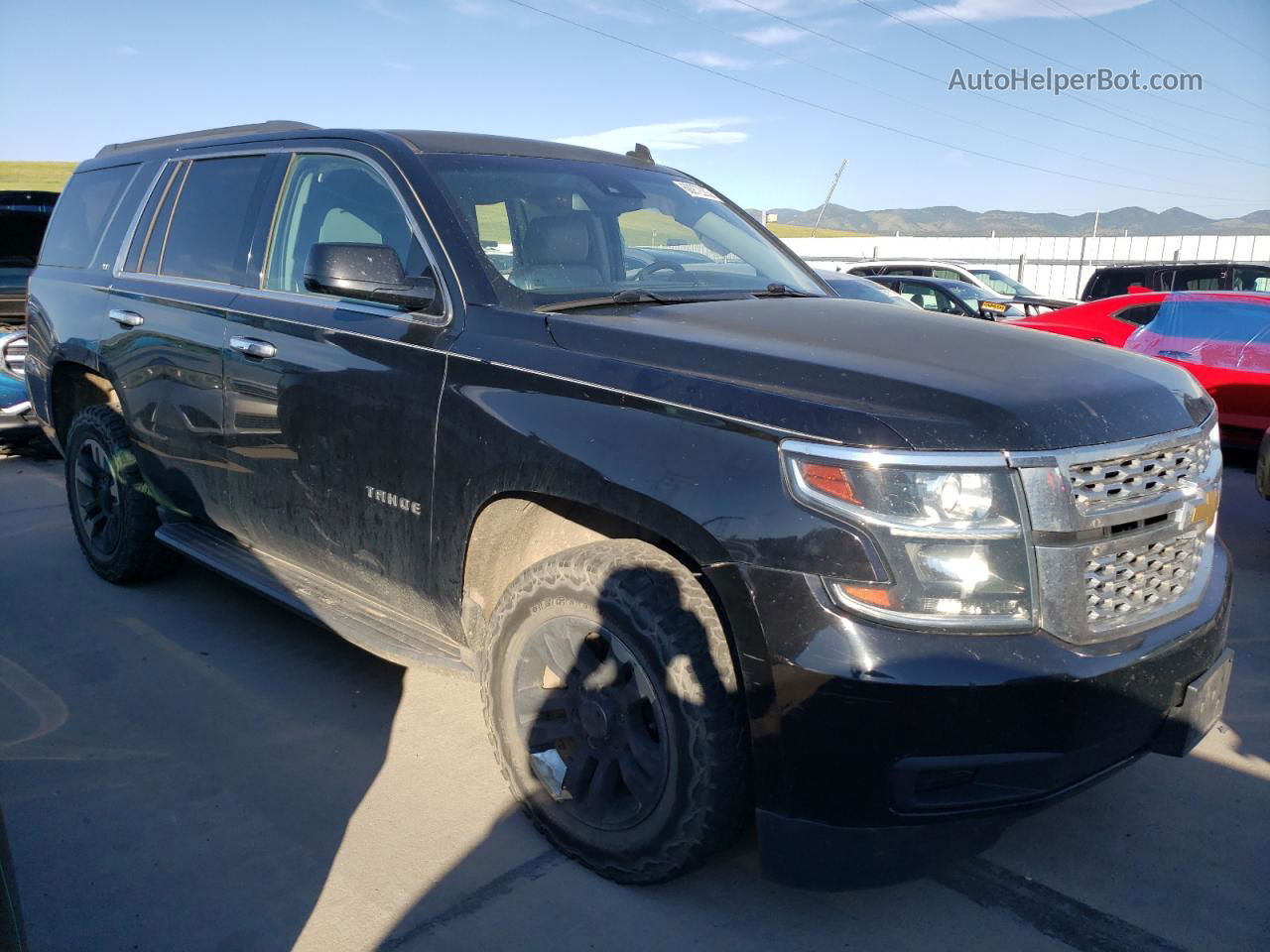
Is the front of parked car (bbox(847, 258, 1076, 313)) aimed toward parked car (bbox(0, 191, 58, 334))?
no

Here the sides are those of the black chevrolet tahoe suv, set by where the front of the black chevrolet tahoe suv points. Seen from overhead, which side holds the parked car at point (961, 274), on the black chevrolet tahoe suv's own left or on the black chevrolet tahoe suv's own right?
on the black chevrolet tahoe suv's own left

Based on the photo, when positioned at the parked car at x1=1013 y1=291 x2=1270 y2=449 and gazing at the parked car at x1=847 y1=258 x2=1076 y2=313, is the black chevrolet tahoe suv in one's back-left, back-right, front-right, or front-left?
back-left

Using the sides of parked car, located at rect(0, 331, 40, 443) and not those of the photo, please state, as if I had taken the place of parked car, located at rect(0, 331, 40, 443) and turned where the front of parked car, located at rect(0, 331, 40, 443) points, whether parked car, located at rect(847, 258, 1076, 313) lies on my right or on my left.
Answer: on my left

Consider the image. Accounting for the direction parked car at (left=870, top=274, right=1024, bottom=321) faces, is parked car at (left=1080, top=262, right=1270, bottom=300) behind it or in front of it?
in front

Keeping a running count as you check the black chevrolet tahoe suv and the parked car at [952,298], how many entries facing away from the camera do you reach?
0

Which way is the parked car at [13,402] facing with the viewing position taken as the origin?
facing the viewer and to the right of the viewer

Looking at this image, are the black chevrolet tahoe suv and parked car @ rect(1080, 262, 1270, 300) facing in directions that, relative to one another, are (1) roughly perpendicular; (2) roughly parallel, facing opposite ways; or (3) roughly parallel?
roughly parallel

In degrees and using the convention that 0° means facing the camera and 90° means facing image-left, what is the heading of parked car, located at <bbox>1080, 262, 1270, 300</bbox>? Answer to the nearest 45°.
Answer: approximately 270°

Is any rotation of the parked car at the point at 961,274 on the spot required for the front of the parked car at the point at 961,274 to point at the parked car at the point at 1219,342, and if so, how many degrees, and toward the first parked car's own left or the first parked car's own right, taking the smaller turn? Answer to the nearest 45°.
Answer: approximately 45° to the first parked car's own right

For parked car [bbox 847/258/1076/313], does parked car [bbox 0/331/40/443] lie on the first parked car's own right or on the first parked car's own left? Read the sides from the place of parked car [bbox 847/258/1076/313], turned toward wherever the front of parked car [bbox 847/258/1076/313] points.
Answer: on the first parked car's own right

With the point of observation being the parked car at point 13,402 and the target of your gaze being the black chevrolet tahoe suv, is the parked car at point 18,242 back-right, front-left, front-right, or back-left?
back-left

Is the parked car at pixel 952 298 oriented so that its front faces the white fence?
no
